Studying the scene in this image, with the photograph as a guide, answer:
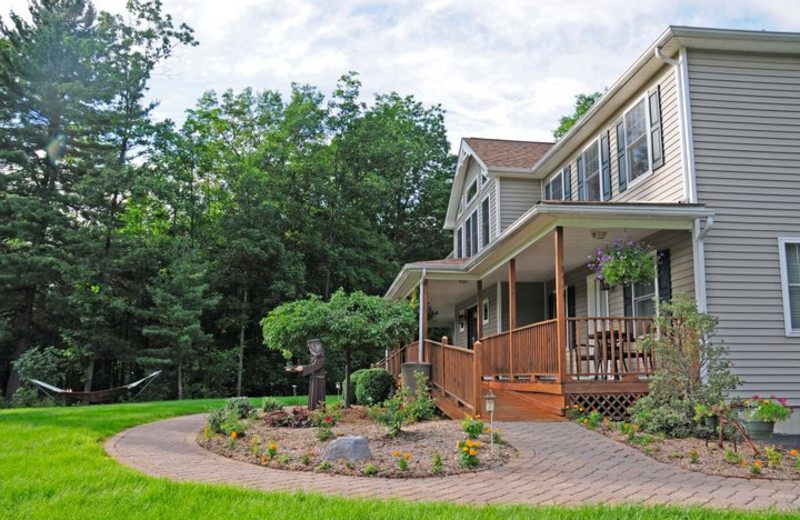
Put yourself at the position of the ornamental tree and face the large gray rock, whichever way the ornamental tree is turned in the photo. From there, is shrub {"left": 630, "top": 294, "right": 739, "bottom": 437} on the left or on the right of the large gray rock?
left

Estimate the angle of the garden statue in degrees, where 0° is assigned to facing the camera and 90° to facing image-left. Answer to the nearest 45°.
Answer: approximately 90°

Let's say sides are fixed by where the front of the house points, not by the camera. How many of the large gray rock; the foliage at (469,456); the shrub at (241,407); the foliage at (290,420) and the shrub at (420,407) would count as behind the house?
0

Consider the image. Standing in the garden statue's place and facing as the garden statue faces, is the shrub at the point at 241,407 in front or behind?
in front

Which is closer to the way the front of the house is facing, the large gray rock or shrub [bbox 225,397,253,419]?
the large gray rock

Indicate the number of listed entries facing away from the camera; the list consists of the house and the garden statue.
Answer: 0

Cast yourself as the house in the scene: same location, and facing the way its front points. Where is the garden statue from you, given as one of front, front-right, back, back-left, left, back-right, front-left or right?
front-right

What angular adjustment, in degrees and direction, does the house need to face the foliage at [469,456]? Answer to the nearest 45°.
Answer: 0° — it already faces it

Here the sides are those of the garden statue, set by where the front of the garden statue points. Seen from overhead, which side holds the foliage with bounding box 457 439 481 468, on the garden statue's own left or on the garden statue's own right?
on the garden statue's own left

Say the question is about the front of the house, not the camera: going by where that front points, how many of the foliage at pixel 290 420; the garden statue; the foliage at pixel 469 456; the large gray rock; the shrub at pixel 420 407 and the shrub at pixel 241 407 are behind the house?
0

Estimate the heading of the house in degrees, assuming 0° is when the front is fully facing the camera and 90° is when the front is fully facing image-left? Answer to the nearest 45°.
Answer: approximately 45°

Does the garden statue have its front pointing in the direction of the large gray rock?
no

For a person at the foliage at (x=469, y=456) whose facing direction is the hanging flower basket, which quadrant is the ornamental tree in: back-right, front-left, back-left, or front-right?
front-left

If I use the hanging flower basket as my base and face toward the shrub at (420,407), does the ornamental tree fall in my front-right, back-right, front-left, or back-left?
front-right

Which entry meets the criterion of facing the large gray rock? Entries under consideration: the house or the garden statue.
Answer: the house

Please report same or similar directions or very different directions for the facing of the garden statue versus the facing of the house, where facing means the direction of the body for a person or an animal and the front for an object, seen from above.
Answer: same or similar directions

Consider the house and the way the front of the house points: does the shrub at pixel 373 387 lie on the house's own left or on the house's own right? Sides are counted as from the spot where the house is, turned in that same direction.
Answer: on the house's own right
